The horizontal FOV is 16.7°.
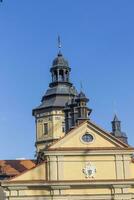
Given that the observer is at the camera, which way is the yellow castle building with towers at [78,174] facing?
facing the viewer
